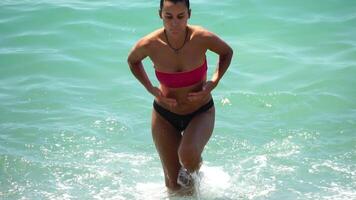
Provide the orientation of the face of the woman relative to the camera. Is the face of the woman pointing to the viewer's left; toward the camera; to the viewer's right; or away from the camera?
toward the camera

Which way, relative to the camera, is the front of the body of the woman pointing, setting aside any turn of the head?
toward the camera
